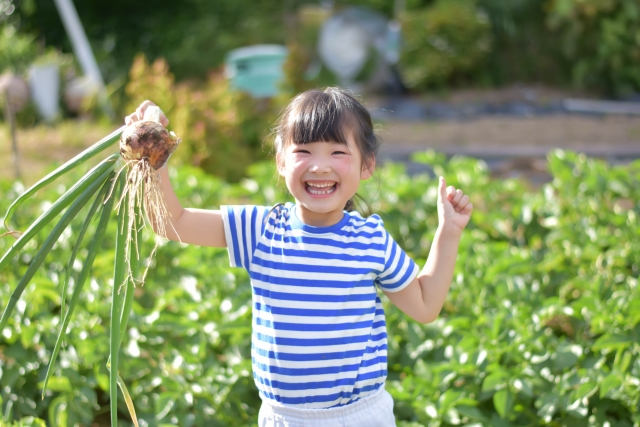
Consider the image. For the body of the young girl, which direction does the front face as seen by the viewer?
toward the camera

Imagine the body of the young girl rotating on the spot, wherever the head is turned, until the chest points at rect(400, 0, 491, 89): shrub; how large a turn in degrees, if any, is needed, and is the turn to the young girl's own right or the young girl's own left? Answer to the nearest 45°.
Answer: approximately 180°

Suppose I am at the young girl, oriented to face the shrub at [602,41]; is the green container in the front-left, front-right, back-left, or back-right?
front-left

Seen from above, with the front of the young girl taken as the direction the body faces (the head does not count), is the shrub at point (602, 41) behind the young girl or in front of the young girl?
behind

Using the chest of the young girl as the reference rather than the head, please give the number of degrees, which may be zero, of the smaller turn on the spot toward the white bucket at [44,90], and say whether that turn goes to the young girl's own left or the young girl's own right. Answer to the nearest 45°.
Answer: approximately 180°

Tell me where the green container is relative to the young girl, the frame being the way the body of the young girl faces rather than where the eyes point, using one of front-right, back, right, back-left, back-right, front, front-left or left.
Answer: back
